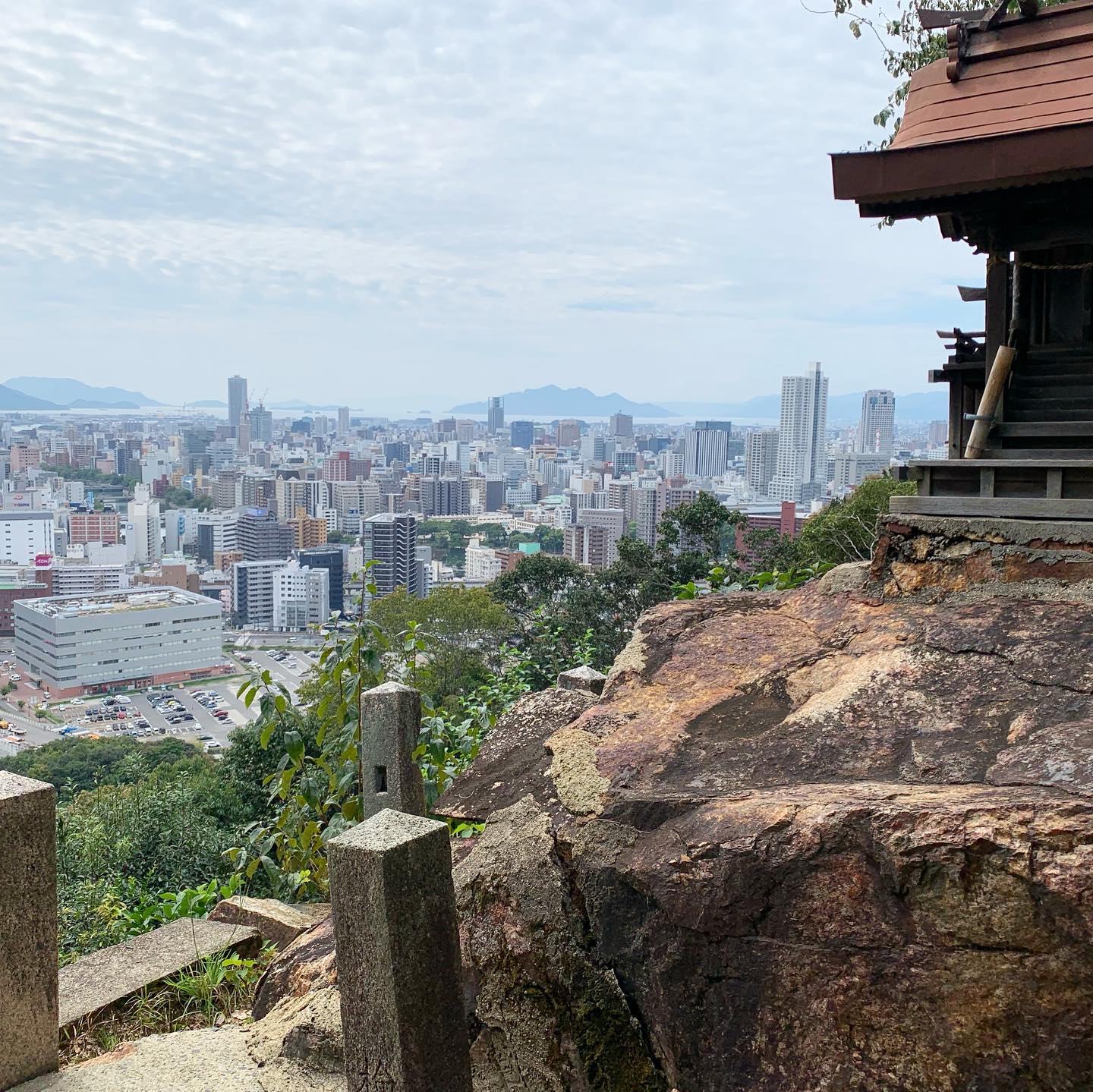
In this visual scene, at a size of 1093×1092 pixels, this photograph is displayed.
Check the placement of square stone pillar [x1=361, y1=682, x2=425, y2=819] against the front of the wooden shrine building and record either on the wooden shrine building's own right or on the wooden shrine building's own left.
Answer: on the wooden shrine building's own right

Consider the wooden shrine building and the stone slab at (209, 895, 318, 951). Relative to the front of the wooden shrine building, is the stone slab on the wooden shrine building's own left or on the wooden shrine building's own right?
on the wooden shrine building's own right

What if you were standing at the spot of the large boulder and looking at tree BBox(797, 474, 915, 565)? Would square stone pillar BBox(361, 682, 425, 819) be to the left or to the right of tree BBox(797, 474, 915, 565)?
left

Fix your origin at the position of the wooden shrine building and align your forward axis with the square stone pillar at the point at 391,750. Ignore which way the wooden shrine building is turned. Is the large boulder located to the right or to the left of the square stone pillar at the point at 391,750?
left

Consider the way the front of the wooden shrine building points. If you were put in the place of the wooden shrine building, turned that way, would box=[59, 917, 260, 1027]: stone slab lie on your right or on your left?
on your right

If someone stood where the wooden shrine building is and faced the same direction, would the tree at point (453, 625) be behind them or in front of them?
behind
